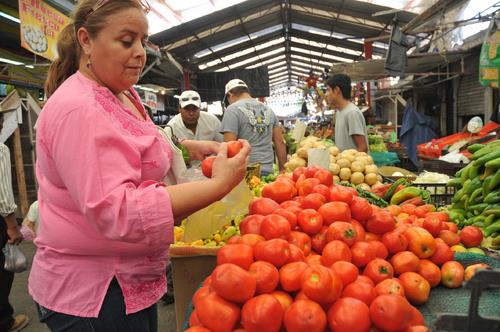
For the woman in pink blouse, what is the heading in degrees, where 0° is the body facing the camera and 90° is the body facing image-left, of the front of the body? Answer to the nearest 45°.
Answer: approximately 270°

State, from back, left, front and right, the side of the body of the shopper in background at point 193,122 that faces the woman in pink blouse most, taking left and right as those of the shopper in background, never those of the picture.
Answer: front

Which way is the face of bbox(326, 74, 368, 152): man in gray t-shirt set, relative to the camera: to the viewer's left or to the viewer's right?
to the viewer's left

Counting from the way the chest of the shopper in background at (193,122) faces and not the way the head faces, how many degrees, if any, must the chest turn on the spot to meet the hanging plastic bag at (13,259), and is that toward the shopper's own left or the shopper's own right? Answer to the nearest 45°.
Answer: approximately 45° to the shopper's own right

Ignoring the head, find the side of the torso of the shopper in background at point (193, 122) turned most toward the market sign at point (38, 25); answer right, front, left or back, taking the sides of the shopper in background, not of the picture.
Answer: right

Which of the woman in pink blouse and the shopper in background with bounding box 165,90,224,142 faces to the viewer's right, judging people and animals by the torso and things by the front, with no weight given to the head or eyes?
the woman in pink blouse
